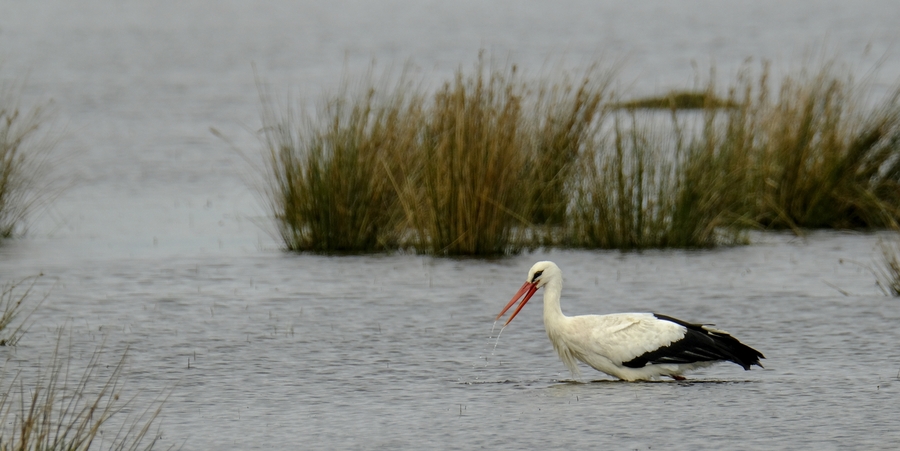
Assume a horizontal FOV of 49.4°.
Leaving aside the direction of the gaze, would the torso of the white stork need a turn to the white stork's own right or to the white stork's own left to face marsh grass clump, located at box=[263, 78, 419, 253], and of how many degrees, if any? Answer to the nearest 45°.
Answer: approximately 45° to the white stork's own right

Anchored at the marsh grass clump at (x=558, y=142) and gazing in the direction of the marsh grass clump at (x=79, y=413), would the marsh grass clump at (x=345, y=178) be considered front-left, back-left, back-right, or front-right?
front-right

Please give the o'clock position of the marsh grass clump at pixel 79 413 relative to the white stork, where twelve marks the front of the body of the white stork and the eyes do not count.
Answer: The marsh grass clump is roughly at 11 o'clock from the white stork.

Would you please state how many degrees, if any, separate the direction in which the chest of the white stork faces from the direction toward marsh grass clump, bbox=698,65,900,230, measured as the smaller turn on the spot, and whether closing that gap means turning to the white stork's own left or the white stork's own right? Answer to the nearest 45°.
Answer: approximately 90° to the white stork's own right

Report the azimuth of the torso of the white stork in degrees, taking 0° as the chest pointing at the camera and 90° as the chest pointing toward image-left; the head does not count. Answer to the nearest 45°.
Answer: approximately 90°

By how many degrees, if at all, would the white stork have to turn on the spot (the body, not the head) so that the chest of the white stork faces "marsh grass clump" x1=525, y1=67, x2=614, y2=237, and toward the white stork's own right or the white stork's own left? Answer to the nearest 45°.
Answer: approximately 90° to the white stork's own right

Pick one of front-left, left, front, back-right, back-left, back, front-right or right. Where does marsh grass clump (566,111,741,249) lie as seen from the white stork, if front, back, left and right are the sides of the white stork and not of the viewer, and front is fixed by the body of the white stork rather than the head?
right

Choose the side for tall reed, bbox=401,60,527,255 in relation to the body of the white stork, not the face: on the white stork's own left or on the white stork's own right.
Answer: on the white stork's own right
